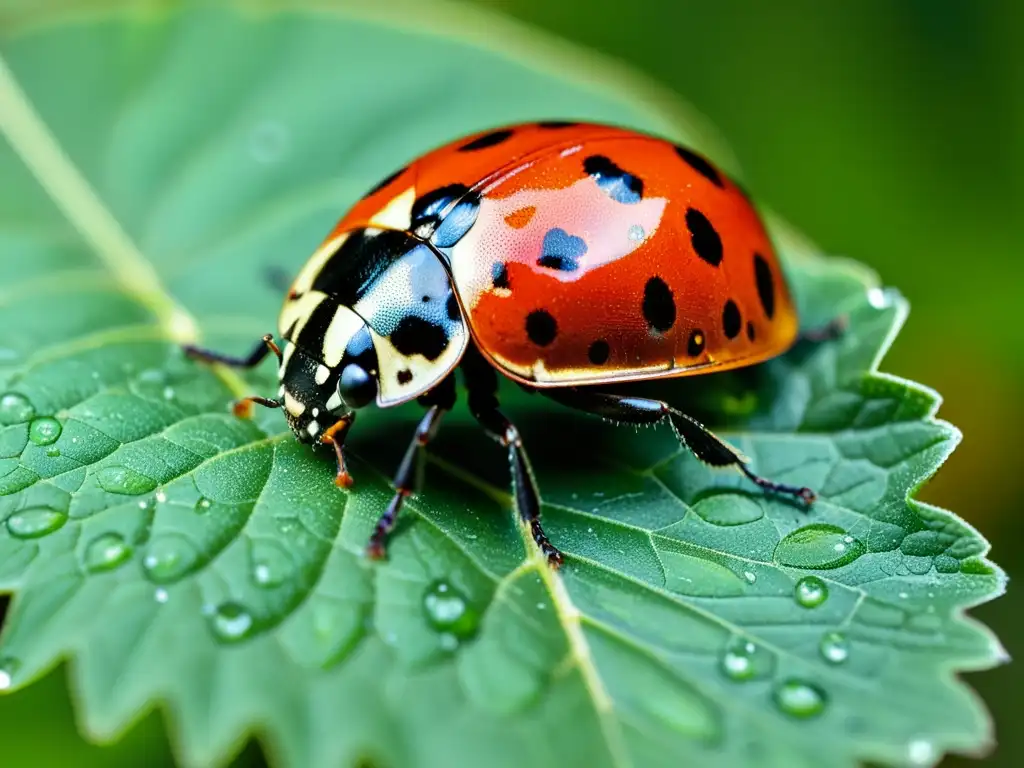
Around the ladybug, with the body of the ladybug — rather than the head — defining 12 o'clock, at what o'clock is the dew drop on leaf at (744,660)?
The dew drop on leaf is roughly at 9 o'clock from the ladybug.

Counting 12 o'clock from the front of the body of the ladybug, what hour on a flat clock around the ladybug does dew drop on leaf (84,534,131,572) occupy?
The dew drop on leaf is roughly at 12 o'clock from the ladybug.

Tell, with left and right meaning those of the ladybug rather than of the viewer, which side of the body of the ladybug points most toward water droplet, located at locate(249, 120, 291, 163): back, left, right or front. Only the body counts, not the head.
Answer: right

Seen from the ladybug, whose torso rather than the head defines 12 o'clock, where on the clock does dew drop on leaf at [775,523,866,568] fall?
The dew drop on leaf is roughly at 8 o'clock from the ladybug.

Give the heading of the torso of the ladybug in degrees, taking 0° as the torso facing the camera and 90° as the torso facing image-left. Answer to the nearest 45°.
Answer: approximately 45°

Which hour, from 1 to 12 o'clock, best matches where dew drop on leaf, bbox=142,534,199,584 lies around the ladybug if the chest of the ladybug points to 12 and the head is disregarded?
The dew drop on leaf is roughly at 12 o'clock from the ladybug.

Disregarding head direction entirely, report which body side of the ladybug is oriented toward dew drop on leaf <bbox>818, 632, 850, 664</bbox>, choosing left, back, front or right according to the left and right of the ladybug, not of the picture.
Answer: left

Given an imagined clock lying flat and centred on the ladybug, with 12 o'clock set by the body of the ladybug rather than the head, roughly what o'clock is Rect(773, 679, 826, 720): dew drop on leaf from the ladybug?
The dew drop on leaf is roughly at 9 o'clock from the ladybug.
